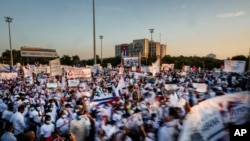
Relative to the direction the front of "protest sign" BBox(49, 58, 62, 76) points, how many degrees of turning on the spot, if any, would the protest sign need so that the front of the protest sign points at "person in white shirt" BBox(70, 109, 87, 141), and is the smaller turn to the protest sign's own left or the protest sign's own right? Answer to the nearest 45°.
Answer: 0° — it already faces them

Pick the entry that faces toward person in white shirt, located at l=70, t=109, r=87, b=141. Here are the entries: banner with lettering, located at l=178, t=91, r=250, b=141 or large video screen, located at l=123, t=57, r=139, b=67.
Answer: the large video screen

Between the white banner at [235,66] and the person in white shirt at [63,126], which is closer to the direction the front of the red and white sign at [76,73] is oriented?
the person in white shirt

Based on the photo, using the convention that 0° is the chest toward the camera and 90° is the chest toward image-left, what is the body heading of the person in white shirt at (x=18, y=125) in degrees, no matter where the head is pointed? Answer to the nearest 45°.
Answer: approximately 225°

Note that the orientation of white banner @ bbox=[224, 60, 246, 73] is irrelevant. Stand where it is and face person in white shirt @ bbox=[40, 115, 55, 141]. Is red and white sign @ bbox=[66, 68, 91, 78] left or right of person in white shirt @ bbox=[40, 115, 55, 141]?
right

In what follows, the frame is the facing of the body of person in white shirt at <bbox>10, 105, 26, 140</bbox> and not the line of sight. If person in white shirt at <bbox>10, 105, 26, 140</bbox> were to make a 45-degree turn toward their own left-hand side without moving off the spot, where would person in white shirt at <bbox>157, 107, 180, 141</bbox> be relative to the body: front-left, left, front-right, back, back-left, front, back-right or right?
back-right

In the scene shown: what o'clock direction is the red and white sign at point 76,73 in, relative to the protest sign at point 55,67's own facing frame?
The red and white sign is roughly at 9 o'clock from the protest sign.

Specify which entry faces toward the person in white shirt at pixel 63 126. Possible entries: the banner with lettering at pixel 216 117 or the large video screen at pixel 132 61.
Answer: the large video screen

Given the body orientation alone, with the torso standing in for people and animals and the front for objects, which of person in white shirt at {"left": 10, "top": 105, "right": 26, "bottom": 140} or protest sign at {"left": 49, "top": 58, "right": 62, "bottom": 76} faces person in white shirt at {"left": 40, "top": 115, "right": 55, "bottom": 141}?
the protest sign
